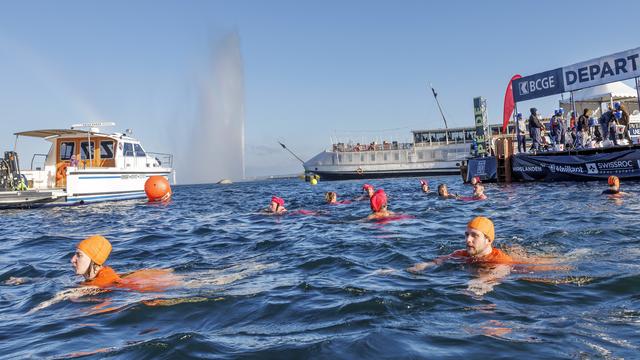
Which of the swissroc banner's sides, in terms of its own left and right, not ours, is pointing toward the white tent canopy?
back

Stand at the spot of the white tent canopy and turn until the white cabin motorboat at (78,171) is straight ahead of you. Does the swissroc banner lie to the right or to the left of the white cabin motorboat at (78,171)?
left

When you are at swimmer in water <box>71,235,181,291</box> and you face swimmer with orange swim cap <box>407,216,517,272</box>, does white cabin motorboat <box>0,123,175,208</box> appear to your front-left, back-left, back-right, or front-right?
back-left

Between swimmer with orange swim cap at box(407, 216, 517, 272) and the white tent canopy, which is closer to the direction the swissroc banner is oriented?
the swimmer with orange swim cap

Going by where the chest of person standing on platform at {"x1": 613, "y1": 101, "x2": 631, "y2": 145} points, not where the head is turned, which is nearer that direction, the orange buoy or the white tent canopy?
the orange buoy

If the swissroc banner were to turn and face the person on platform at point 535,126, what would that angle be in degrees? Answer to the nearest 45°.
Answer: approximately 135° to its right
